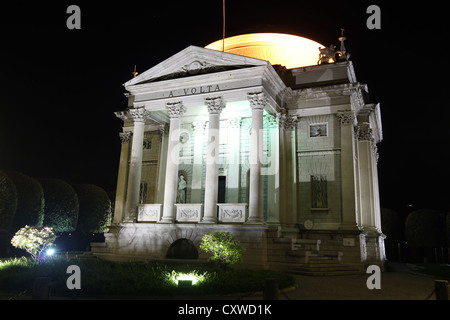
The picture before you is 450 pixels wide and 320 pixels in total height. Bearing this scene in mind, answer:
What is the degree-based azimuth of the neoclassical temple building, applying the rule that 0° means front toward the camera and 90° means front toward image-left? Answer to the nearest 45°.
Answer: approximately 45°

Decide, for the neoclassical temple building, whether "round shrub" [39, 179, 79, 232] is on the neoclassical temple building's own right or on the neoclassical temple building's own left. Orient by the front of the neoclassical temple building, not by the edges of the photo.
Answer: on the neoclassical temple building's own right

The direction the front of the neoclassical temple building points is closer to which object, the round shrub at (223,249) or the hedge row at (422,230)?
the round shrub

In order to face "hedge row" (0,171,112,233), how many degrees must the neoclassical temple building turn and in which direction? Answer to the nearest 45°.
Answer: approximately 90° to its right

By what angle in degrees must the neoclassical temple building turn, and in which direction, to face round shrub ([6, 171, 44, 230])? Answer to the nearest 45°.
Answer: approximately 45° to its right

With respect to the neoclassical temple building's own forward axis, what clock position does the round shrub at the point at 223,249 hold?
The round shrub is roughly at 11 o'clock from the neoclassical temple building.

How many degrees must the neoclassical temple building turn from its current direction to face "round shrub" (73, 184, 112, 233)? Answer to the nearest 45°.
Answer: approximately 90° to its right

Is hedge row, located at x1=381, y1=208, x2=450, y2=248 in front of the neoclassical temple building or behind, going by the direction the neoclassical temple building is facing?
behind

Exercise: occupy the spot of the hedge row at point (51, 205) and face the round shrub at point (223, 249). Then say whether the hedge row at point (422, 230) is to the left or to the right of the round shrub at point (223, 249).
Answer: left
